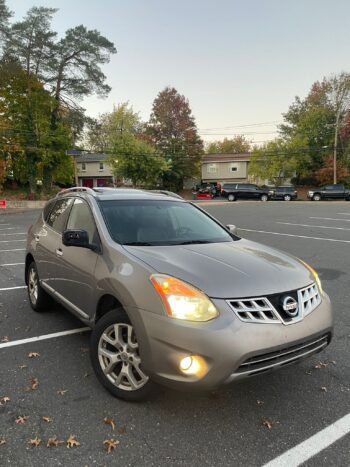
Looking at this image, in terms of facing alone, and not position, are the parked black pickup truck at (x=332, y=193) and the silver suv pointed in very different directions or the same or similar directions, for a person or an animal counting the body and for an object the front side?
very different directions

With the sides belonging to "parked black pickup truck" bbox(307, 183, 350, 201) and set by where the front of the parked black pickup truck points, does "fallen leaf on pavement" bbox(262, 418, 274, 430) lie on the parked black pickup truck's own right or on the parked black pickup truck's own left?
on the parked black pickup truck's own left

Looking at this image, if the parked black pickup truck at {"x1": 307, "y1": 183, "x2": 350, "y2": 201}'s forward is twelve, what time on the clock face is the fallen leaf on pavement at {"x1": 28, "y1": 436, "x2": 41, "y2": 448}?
The fallen leaf on pavement is roughly at 9 o'clock from the parked black pickup truck.

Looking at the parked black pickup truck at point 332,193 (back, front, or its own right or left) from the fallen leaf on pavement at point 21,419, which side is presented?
left

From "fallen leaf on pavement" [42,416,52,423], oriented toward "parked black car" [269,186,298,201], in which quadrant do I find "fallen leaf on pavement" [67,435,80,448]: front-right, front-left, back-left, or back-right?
back-right

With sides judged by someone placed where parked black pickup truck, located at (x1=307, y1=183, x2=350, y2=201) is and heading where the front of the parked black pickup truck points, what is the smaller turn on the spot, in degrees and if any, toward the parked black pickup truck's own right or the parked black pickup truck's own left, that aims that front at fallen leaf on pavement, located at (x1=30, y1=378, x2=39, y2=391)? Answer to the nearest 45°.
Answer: approximately 90° to the parked black pickup truck's own left
